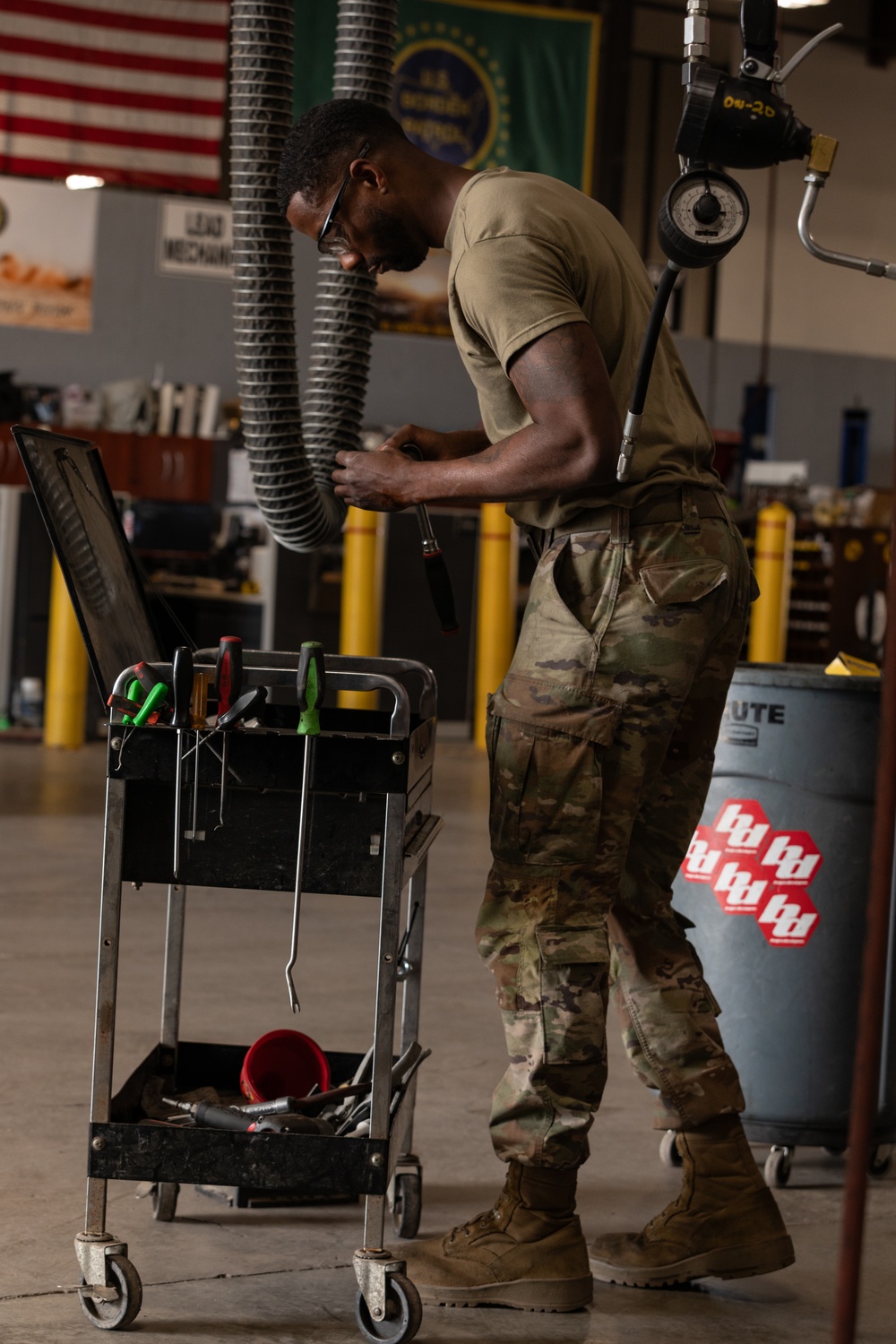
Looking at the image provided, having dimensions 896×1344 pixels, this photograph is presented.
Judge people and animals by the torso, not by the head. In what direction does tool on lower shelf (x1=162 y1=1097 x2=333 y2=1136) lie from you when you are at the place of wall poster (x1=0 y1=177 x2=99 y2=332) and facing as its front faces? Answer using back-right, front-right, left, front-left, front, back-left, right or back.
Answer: front

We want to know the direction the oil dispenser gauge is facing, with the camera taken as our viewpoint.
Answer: facing the viewer

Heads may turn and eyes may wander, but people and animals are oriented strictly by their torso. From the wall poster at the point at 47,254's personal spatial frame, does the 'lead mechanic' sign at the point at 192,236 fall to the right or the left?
on its left

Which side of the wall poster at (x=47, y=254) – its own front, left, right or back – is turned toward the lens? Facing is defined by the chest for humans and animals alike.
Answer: front

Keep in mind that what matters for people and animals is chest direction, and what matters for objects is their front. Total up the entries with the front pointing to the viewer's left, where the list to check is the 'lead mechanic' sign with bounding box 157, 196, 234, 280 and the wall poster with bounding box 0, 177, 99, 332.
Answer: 0

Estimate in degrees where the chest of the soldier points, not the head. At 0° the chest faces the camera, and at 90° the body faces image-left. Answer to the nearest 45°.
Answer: approximately 90°

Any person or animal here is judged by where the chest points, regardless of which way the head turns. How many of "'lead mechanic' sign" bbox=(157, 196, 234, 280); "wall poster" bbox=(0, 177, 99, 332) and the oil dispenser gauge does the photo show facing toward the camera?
3

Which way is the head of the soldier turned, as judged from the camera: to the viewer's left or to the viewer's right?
to the viewer's left

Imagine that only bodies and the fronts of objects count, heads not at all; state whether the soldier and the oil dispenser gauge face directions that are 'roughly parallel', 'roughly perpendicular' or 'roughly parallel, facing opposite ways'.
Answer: roughly perpendicular

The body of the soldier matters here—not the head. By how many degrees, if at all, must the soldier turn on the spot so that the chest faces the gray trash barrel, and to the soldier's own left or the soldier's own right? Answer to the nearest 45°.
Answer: approximately 135° to the soldier's own right

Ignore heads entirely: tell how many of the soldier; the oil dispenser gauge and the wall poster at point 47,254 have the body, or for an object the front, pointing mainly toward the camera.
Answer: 2
